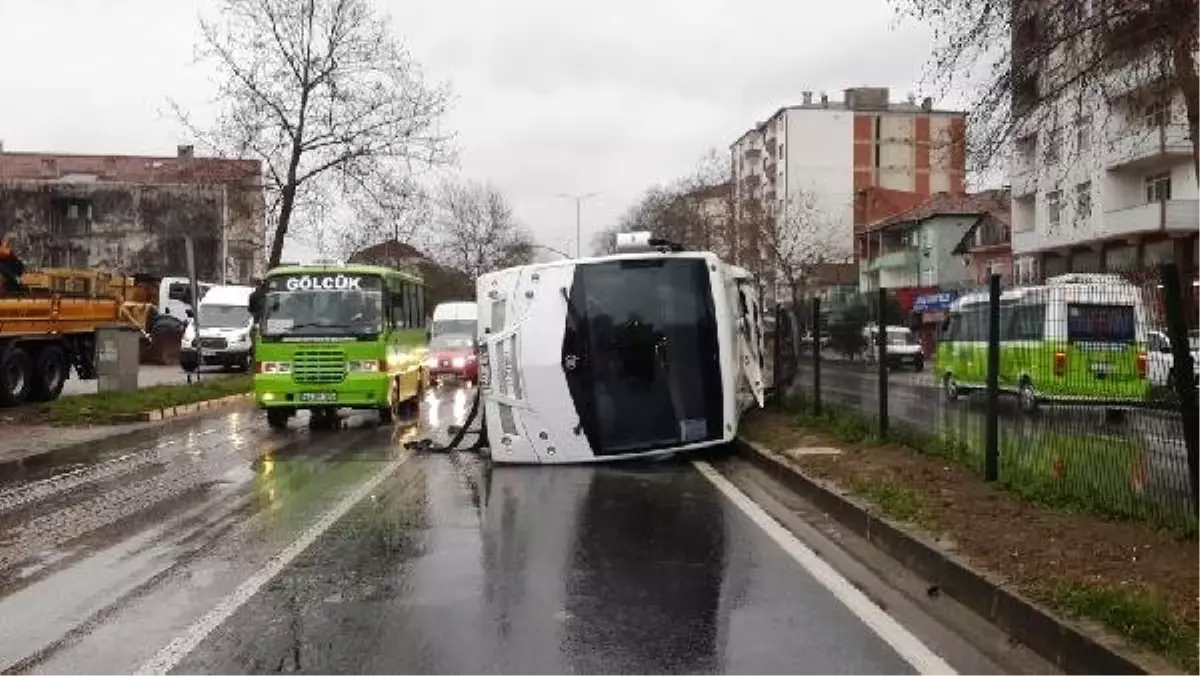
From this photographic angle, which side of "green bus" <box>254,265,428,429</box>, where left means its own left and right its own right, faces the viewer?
front

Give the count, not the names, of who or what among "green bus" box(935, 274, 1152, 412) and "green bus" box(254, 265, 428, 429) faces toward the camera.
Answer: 1

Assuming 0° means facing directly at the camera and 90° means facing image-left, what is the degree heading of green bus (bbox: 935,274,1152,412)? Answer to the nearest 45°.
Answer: approximately 135°

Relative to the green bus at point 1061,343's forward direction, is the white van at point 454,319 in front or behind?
in front

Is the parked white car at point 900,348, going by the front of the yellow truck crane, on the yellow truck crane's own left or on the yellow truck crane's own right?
on the yellow truck crane's own left

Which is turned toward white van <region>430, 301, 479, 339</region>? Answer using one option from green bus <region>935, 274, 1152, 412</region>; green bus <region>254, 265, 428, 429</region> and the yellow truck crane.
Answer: green bus <region>935, 274, 1152, 412</region>

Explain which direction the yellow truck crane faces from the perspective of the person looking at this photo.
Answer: facing the viewer and to the left of the viewer
